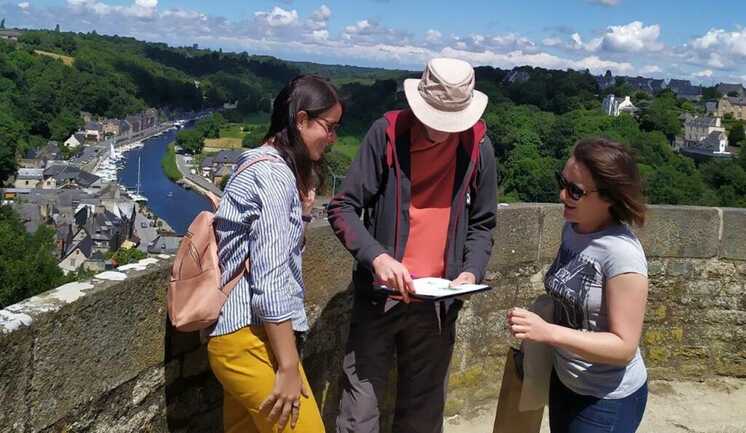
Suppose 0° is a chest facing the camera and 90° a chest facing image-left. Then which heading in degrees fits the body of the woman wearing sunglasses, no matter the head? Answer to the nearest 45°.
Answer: approximately 45°

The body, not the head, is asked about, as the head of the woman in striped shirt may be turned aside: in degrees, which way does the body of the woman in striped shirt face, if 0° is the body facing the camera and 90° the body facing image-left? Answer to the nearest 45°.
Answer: approximately 270°

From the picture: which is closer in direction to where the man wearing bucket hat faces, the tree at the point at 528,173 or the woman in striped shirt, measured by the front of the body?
the woman in striped shirt

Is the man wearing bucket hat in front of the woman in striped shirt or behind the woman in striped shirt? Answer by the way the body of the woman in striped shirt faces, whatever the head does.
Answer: in front

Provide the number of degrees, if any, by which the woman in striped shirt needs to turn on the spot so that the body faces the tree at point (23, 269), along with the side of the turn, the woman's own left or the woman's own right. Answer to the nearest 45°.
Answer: approximately 90° to the woman's own left

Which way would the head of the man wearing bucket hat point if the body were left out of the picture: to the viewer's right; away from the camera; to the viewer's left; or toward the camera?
toward the camera

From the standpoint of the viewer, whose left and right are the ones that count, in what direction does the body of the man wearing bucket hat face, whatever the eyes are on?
facing the viewer

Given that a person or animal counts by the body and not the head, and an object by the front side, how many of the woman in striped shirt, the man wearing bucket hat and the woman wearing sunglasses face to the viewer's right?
1

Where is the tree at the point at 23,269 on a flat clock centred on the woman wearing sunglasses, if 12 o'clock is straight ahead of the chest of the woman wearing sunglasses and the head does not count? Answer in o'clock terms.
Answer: The tree is roughly at 3 o'clock from the woman wearing sunglasses.

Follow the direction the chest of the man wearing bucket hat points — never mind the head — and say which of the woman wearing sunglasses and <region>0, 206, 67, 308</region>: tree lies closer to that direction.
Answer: the woman wearing sunglasses

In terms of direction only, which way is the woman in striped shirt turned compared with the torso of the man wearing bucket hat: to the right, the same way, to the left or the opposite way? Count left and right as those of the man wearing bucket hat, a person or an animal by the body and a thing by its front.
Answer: to the left

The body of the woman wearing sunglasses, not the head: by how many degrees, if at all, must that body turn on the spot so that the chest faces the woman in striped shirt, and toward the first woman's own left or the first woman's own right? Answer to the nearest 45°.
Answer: approximately 45° to the first woman's own right

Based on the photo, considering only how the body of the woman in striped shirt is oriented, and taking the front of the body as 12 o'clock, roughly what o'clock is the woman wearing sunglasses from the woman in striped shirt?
The woman wearing sunglasses is roughly at 12 o'clock from the woman in striped shirt.

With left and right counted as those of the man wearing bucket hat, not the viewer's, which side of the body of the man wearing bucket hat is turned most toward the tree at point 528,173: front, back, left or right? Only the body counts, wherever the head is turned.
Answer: back

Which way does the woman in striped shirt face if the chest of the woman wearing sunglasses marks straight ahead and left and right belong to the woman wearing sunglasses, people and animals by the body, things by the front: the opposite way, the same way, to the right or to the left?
the opposite way
